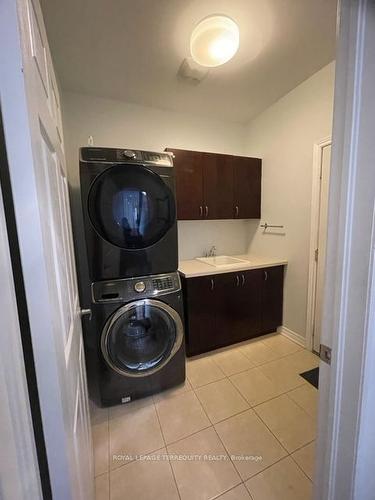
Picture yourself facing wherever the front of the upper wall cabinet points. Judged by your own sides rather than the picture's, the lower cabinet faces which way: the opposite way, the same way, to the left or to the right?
the same way

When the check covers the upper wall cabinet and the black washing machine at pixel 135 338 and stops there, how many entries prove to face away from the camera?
0

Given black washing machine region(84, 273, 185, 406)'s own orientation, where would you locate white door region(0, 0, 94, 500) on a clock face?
The white door is roughly at 2 o'clock from the black washing machine.

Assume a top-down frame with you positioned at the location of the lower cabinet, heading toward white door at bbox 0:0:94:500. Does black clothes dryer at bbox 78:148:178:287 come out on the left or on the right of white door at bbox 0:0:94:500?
right

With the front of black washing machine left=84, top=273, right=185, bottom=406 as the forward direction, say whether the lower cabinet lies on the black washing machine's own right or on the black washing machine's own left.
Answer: on the black washing machine's own left

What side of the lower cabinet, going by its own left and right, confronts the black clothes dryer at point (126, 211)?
right

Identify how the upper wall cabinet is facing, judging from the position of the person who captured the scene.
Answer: facing the viewer and to the right of the viewer

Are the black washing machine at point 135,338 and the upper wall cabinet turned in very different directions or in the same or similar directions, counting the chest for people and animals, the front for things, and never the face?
same or similar directions

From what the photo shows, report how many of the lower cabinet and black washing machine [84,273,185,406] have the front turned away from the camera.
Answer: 0

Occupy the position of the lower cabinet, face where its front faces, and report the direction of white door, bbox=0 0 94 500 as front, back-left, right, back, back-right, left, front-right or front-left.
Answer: front-right

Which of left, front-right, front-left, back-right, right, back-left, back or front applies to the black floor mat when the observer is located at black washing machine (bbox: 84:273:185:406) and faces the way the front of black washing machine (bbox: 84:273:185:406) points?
front-left

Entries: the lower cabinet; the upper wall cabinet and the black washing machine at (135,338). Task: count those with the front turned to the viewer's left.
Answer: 0

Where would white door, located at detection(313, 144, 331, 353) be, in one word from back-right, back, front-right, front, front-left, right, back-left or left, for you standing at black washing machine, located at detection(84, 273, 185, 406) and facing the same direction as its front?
front-left

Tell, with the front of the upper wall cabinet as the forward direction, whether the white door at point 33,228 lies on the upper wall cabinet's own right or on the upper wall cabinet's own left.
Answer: on the upper wall cabinet's own right
